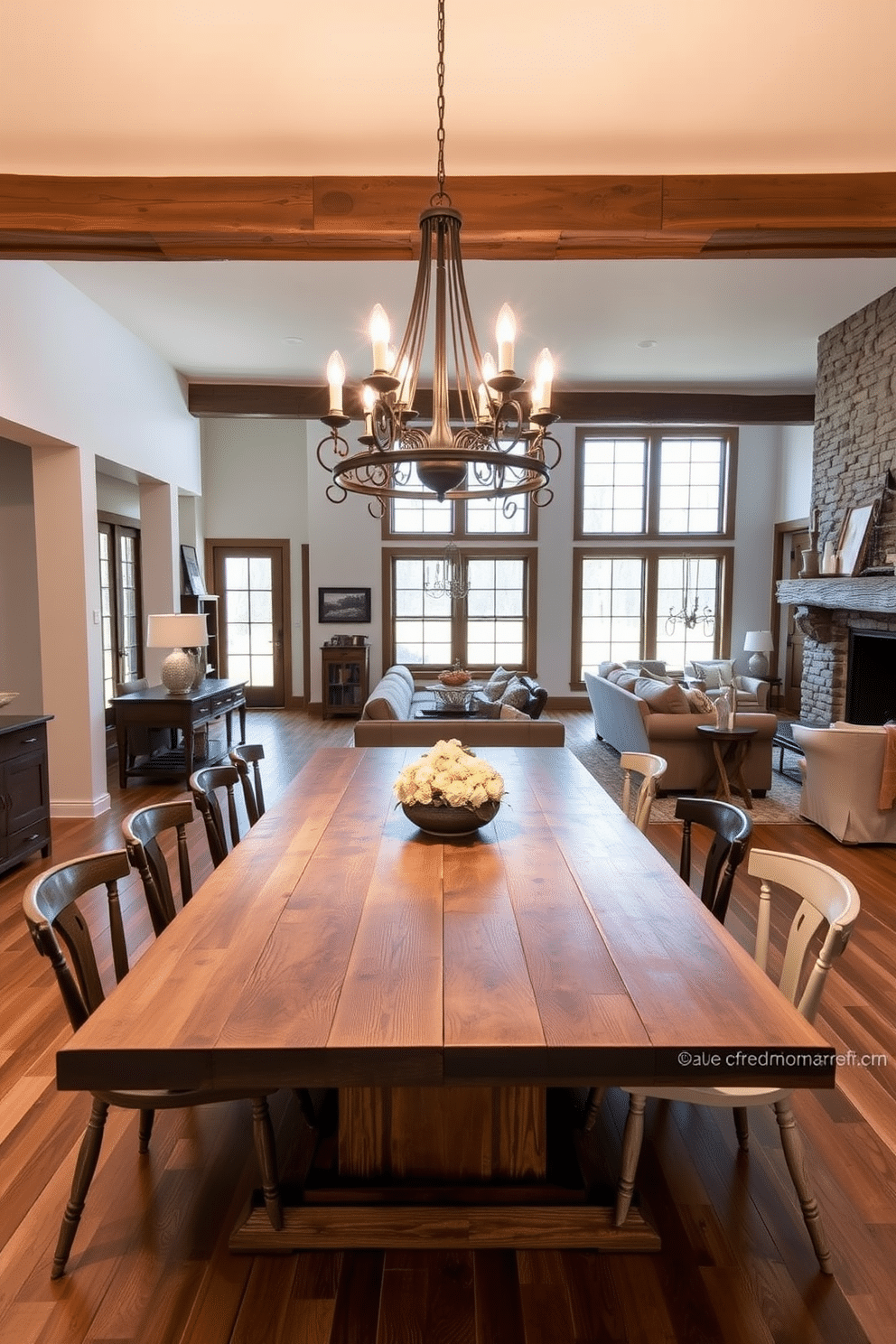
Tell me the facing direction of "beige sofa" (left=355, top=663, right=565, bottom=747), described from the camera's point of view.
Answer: facing away from the viewer and to the right of the viewer

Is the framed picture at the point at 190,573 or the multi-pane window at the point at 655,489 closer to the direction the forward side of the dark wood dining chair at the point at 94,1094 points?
the multi-pane window

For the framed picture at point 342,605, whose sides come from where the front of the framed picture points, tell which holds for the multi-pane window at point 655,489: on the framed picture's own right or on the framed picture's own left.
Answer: on the framed picture's own left

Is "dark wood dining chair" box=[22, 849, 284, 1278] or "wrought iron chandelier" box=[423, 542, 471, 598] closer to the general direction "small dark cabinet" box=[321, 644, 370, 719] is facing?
the dark wood dining chair

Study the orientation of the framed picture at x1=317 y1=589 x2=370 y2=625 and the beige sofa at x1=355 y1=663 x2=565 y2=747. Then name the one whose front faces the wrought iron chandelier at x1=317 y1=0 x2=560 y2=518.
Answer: the framed picture

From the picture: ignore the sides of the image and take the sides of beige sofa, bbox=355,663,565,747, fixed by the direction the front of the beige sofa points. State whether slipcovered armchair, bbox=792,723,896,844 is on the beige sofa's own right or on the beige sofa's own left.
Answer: on the beige sofa's own right

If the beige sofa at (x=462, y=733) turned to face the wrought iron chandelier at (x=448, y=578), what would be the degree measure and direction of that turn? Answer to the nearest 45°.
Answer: approximately 45° to its left

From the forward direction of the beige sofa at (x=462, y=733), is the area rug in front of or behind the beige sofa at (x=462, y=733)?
in front

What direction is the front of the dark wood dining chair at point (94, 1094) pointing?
to the viewer's right

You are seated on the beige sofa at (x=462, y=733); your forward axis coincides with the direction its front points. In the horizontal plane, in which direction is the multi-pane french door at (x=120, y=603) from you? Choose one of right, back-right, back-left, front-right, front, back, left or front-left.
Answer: left

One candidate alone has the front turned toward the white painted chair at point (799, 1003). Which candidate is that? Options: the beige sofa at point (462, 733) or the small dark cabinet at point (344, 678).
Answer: the small dark cabinet

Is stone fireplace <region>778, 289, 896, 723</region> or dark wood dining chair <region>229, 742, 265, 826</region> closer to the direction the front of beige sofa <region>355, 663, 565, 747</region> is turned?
the stone fireplace

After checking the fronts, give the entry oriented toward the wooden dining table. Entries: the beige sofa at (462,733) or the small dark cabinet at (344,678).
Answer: the small dark cabinet
